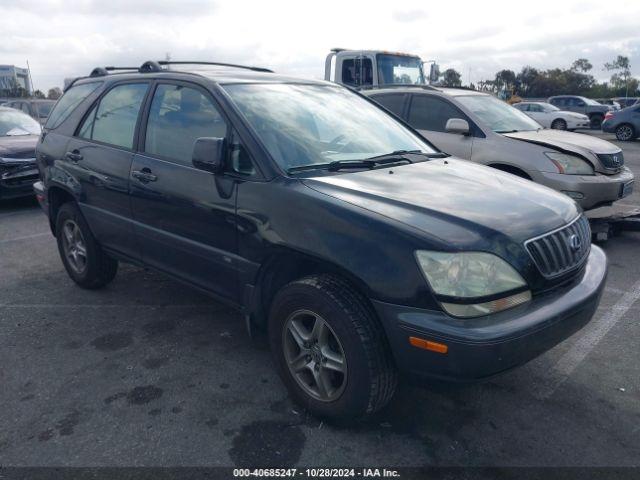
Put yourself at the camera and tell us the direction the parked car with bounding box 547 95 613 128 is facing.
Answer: facing the viewer and to the right of the viewer

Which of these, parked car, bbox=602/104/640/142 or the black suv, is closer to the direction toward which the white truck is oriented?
the black suv

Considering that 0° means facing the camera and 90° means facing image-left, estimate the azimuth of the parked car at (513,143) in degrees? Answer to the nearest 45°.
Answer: approximately 315°

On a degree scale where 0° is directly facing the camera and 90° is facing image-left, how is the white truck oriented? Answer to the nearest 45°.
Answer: approximately 315°

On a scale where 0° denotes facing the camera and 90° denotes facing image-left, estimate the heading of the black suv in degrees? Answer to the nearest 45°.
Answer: approximately 315°

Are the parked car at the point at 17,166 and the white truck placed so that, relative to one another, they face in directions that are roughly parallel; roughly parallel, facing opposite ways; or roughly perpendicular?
roughly parallel

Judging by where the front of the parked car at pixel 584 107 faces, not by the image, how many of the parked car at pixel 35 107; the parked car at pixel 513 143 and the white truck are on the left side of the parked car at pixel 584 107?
0

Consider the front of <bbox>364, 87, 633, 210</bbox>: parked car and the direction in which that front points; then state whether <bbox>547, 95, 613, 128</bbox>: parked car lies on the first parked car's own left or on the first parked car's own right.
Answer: on the first parked car's own left

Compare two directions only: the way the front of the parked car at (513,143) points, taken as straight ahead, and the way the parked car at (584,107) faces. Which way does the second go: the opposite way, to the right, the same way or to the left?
the same way

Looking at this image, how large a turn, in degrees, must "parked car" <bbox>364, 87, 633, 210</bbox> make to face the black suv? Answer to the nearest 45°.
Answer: approximately 45° to its right

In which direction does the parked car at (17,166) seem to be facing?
toward the camera

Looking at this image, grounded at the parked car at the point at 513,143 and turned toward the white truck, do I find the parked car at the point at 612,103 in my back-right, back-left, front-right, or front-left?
front-right

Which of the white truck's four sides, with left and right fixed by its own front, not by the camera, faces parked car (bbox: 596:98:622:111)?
left

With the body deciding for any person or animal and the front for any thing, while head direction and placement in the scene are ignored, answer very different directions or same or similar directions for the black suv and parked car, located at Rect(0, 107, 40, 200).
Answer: same or similar directions

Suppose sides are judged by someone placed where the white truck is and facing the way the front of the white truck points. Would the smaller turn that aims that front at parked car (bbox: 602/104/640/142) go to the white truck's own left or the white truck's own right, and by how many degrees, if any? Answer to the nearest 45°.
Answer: approximately 90° to the white truck's own left
